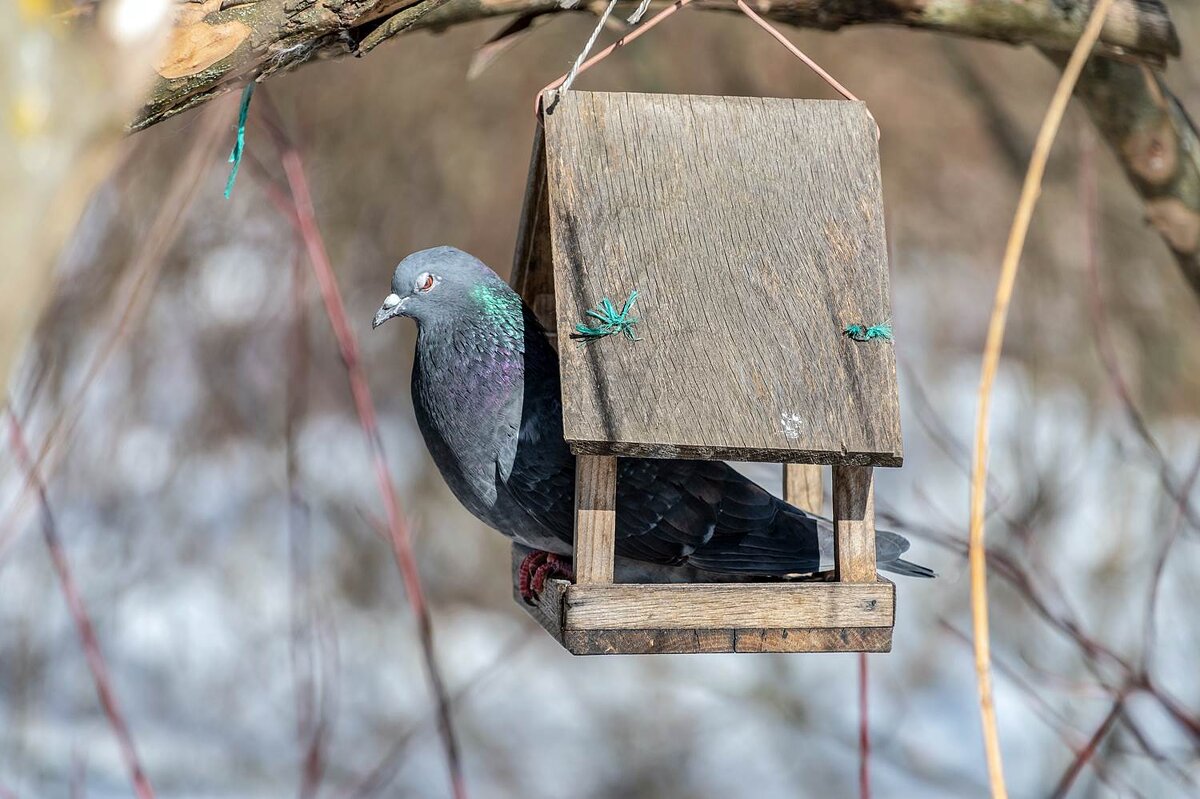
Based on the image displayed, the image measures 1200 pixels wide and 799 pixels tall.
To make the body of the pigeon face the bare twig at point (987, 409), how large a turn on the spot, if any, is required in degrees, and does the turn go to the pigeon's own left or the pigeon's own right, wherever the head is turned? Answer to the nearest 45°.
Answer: approximately 135° to the pigeon's own left

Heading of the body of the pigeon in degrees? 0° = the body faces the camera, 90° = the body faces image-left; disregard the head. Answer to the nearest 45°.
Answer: approximately 90°
